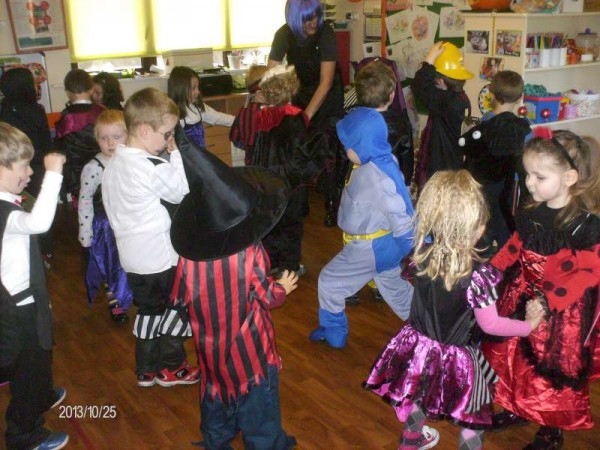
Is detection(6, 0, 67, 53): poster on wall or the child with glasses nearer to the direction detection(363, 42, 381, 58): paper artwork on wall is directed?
the child with glasses

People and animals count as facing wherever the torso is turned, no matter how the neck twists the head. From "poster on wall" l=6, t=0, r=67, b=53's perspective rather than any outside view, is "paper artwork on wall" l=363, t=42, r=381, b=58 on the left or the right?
on its left

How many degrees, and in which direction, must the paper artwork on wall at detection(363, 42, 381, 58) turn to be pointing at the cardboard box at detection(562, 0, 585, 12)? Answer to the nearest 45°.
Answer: approximately 45° to its left

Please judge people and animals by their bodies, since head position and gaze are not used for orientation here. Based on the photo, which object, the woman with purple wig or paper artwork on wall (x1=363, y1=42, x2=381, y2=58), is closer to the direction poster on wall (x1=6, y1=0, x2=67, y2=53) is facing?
the woman with purple wig

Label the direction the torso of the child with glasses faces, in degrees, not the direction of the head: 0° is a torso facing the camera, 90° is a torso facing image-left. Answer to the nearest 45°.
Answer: approximately 270°

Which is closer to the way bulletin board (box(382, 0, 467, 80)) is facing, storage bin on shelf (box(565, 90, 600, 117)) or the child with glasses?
the child with glasses

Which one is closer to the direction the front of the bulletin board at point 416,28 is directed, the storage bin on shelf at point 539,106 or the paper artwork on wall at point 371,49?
the storage bin on shelf

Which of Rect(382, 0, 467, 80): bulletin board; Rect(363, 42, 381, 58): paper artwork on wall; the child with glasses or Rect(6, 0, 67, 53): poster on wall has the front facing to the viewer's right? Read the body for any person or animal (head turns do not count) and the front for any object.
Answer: the child with glasses

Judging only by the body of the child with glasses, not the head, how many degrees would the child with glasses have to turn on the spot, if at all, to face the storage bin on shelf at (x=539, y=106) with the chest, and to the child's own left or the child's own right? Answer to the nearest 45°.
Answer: approximately 45° to the child's own left

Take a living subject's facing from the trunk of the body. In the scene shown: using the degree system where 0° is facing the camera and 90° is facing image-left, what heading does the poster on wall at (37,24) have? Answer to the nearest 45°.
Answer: approximately 0°
